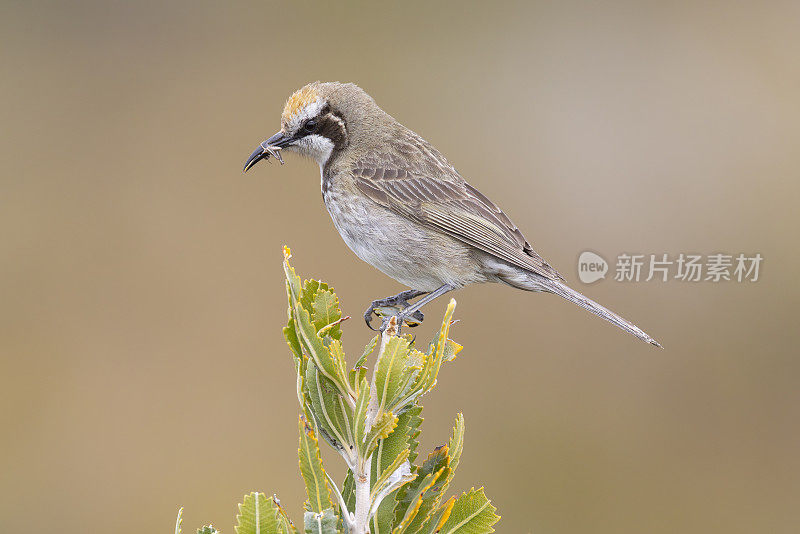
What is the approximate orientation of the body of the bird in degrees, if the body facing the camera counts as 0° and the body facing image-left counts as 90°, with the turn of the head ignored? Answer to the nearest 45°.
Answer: approximately 90°
